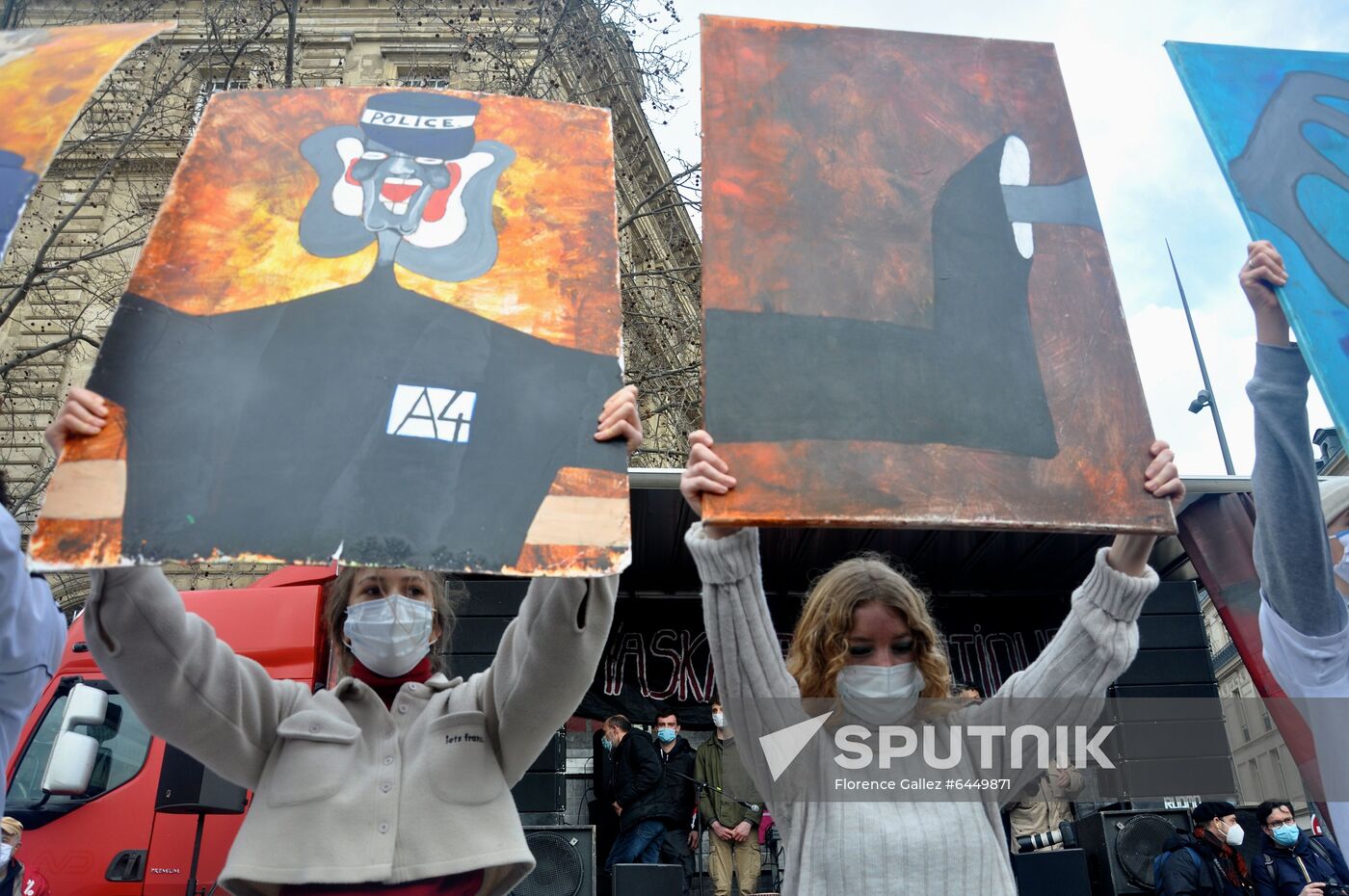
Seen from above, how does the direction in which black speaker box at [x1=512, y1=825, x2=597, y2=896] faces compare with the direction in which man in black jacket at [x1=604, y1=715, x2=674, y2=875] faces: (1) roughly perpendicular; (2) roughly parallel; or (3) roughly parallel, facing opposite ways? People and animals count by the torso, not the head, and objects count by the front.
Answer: roughly perpendicular

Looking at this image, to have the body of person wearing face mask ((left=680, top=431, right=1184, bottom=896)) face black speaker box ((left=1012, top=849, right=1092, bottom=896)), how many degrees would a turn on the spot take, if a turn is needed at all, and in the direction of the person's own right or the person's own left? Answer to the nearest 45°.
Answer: approximately 180°

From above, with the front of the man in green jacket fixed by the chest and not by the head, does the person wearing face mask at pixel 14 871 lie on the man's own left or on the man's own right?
on the man's own right

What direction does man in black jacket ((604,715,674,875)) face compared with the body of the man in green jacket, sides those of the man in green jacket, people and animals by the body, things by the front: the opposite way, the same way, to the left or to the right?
to the right

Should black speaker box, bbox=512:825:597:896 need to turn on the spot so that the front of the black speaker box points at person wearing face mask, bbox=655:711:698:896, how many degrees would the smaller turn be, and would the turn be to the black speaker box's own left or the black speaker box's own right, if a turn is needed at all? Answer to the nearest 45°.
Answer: approximately 135° to the black speaker box's own left

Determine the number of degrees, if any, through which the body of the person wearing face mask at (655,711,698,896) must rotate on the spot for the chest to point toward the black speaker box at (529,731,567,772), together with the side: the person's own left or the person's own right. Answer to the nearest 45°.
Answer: approximately 90° to the person's own right

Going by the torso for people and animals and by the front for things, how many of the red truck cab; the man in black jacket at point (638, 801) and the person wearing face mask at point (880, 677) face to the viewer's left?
2
